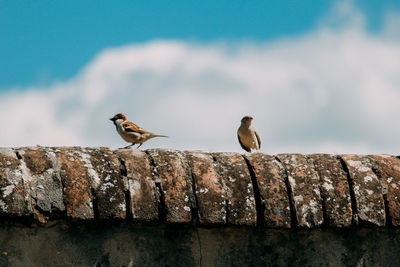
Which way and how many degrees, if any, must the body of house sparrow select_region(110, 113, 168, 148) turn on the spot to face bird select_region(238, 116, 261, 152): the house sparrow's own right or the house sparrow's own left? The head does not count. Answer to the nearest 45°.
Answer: approximately 135° to the house sparrow's own right

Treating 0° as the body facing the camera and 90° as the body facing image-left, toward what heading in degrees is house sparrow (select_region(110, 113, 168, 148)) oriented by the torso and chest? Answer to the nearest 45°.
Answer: approximately 90°
